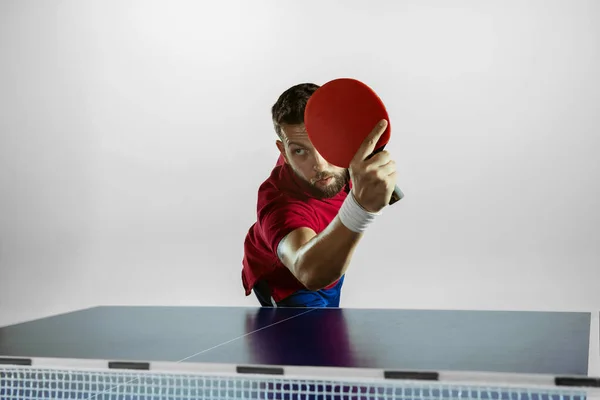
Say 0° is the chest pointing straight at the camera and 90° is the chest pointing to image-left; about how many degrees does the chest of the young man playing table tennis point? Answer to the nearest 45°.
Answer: approximately 315°
